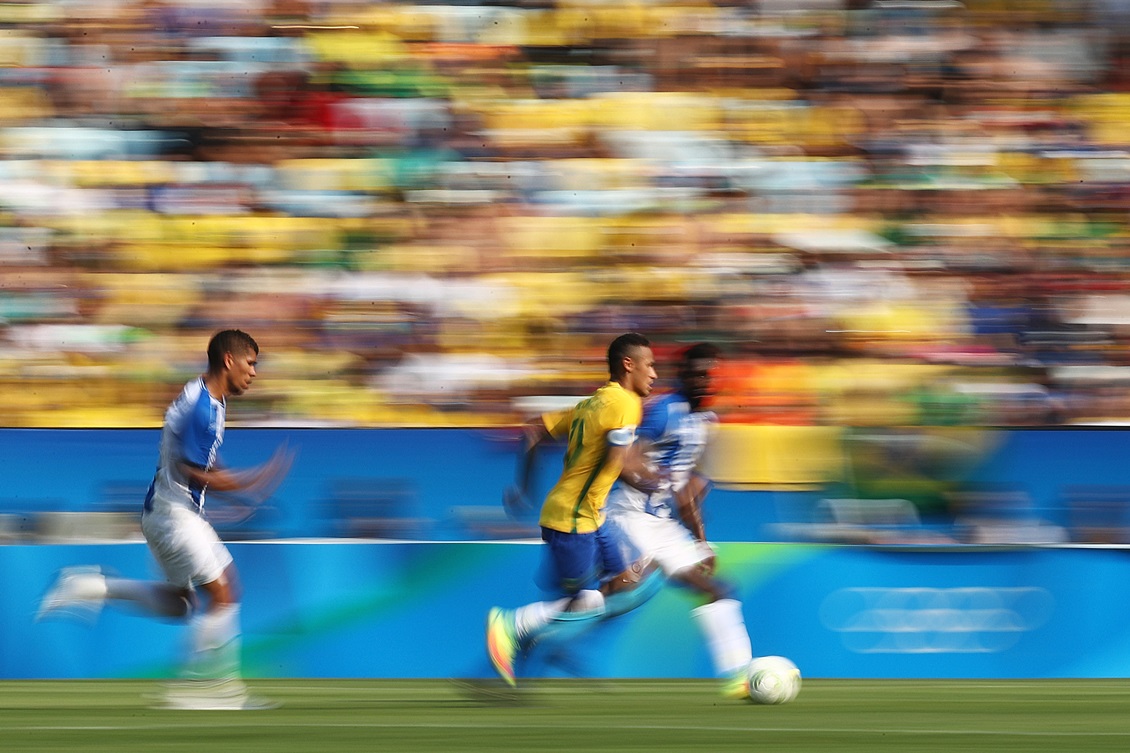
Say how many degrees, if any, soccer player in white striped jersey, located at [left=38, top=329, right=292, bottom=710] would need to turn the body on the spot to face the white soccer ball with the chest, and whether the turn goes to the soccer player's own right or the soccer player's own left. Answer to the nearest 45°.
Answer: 0° — they already face it

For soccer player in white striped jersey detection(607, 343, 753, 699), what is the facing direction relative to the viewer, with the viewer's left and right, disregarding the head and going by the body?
facing the viewer and to the right of the viewer

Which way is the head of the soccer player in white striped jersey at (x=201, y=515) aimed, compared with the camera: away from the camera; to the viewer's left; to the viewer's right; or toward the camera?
to the viewer's right

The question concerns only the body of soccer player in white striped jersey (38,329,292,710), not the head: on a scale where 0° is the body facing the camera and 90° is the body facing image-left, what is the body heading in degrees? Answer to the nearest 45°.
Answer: approximately 270°

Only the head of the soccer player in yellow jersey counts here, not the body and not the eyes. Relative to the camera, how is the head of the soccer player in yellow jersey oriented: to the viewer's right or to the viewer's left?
to the viewer's right

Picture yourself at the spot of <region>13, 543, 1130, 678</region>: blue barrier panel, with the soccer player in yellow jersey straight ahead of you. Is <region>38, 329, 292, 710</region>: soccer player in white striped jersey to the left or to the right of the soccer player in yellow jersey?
right

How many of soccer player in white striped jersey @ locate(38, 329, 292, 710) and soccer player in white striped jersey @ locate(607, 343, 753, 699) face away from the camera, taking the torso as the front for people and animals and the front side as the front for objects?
0

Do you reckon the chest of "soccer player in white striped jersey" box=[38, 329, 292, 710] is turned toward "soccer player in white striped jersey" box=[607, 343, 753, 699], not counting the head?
yes

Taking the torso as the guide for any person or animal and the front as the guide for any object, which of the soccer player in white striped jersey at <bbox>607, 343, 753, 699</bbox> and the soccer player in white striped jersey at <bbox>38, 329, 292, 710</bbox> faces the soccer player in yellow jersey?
the soccer player in white striped jersey at <bbox>38, 329, 292, 710</bbox>

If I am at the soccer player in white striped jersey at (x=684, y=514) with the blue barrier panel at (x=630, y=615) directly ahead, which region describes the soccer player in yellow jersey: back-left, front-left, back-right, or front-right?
back-left
